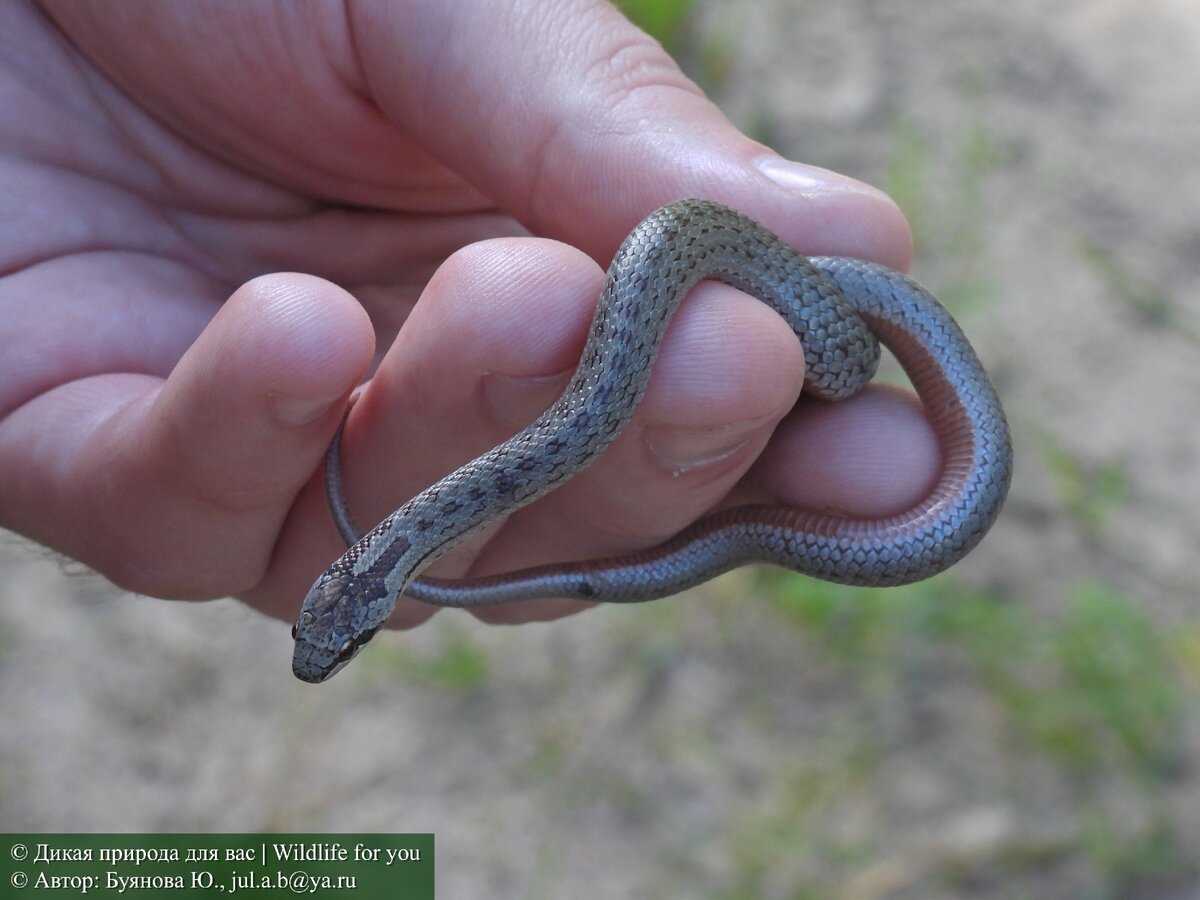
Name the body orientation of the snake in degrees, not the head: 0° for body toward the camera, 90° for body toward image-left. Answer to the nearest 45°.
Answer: approximately 45°
